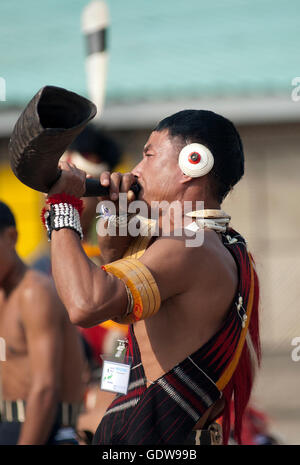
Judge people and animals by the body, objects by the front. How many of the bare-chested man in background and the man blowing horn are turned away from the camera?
0

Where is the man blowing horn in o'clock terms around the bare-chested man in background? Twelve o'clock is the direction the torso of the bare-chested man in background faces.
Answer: The man blowing horn is roughly at 10 o'clock from the bare-chested man in background.

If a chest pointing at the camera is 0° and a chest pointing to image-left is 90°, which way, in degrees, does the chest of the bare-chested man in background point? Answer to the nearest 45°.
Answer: approximately 45°

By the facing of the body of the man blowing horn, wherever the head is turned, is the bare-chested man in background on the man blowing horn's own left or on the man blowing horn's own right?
on the man blowing horn's own right

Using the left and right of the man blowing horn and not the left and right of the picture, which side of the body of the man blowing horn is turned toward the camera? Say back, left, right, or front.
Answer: left
